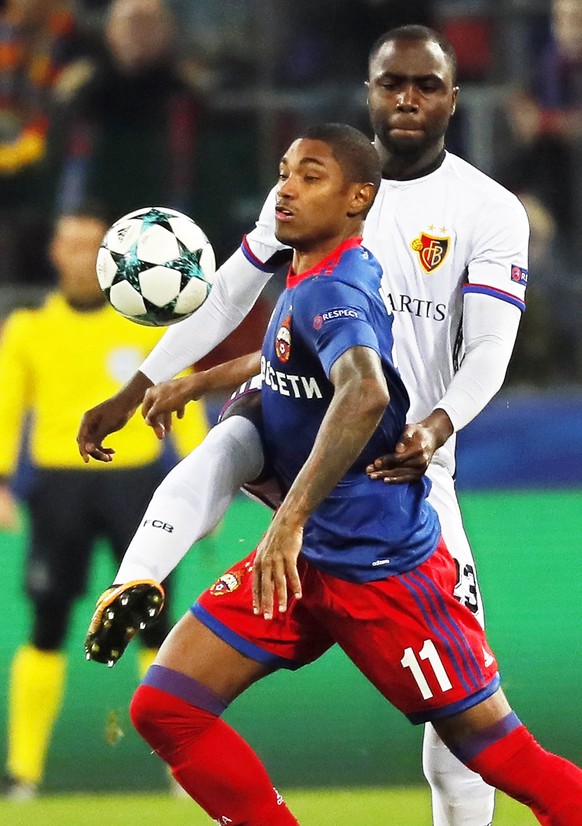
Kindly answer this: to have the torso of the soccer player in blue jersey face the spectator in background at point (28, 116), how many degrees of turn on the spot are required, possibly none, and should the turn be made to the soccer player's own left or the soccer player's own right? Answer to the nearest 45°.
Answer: approximately 135° to the soccer player's own right

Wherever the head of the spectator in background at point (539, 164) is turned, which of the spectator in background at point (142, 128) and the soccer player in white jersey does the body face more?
the soccer player in white jersey

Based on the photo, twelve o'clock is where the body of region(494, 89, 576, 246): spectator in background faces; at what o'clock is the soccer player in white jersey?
The soccer player in white jersey is roughly at 12 o'clock from the spectator in background.

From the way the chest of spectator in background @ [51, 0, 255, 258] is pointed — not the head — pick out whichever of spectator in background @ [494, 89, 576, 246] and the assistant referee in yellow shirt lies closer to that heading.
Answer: the assistant referee in yellow shirt

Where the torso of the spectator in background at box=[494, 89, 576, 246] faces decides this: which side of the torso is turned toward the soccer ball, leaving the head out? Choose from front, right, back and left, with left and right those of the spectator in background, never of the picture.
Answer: front

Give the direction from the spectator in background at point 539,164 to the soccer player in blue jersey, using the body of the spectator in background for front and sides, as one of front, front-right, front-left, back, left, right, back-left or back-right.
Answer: front

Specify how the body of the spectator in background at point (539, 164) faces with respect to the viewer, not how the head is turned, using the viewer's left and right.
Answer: facing the viewer

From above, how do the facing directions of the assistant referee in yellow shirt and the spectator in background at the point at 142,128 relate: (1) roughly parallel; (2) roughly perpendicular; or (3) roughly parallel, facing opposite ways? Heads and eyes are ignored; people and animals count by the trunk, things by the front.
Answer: roughly parallel

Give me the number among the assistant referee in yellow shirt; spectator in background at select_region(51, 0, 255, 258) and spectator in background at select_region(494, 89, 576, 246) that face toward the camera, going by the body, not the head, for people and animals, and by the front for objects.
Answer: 3

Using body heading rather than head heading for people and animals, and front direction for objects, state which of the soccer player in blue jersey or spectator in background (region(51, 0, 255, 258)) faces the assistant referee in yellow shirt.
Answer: the spectator in background

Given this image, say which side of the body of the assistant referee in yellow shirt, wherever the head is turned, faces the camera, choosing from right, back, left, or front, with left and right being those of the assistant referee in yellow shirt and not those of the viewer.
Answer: front

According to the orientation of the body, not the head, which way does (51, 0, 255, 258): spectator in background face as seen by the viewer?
toward the camera

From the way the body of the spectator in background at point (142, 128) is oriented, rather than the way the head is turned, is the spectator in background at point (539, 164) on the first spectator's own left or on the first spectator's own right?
on the first spectator's own left
